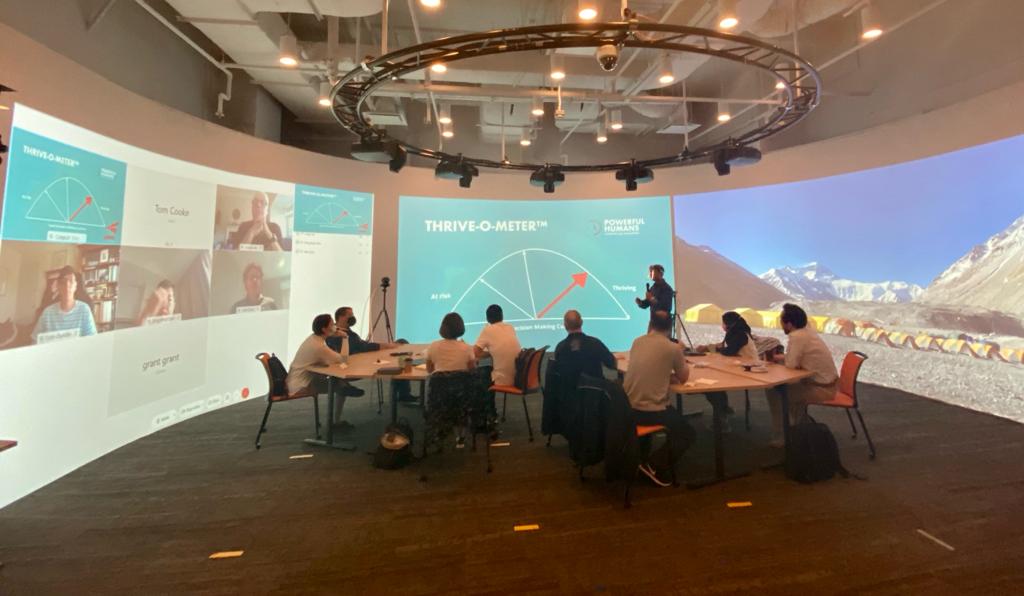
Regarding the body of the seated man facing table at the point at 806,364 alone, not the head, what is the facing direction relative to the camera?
to the viewer's left

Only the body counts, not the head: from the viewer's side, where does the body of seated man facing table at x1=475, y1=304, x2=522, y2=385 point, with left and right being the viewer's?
facing away from the viewer and to the left of the viewer

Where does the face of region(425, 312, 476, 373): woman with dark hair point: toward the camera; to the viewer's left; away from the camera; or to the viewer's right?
away from the camera

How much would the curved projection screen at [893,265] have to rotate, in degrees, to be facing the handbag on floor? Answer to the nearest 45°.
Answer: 0° — it already faces it

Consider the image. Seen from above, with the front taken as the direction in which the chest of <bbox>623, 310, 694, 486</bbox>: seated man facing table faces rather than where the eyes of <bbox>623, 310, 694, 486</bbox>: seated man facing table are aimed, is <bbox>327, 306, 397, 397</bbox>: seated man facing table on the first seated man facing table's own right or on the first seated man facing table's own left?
on the first seated man facing table's own left

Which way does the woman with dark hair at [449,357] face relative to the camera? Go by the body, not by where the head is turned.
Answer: away from the camera

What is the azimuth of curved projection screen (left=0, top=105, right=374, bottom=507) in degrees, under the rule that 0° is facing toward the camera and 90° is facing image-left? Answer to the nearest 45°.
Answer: approximately 315°

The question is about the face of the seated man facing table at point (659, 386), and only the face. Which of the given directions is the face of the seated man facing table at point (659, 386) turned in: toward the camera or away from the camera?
away from the camera

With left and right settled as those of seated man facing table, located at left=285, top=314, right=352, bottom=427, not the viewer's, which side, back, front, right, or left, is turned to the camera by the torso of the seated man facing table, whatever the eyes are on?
right

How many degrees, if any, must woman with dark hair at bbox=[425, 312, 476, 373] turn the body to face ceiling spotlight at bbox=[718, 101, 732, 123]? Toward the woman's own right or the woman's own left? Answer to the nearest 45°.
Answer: approximately 45° to the woman's own right

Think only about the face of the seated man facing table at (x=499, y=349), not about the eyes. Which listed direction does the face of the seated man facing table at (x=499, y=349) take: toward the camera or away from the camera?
away from the camera

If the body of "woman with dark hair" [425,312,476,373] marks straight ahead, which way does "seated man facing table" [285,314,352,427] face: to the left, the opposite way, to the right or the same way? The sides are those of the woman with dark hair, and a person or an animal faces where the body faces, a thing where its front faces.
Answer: to the right
